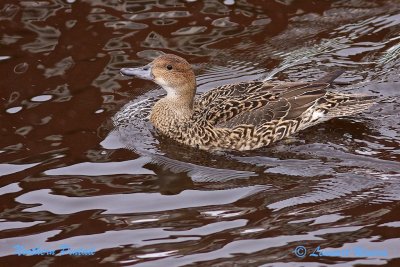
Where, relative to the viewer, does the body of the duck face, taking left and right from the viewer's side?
facing to the left of the viewer
